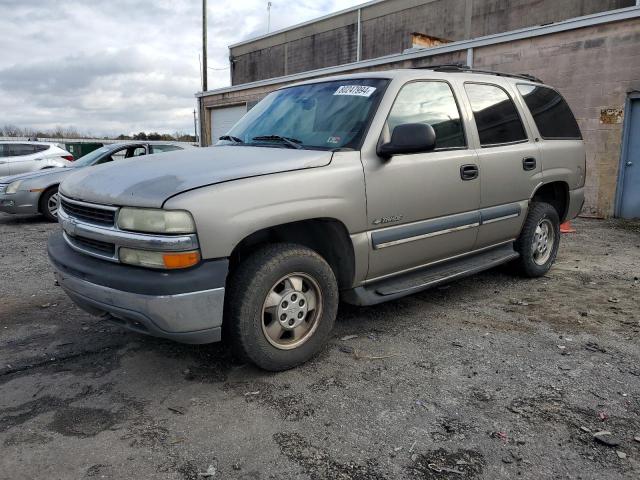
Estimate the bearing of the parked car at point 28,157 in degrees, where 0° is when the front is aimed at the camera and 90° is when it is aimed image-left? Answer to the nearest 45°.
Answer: approximately 90°

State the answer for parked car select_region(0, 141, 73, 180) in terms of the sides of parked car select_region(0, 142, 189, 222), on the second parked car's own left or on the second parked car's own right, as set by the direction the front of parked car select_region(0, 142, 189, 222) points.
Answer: on the second parked car's own right

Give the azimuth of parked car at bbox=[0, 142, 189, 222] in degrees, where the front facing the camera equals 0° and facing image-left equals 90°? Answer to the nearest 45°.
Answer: approximately 45°

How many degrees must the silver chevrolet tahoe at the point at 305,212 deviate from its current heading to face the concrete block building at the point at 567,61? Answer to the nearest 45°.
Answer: approximately 180°

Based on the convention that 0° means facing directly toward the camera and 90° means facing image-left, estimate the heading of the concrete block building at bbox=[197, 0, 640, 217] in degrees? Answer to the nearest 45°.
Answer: approximately 45°

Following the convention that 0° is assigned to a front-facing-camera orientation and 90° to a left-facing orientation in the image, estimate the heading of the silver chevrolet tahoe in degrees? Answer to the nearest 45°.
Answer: approximately 45°
